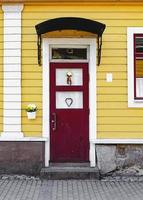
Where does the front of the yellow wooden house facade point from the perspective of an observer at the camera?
facing the viewer
